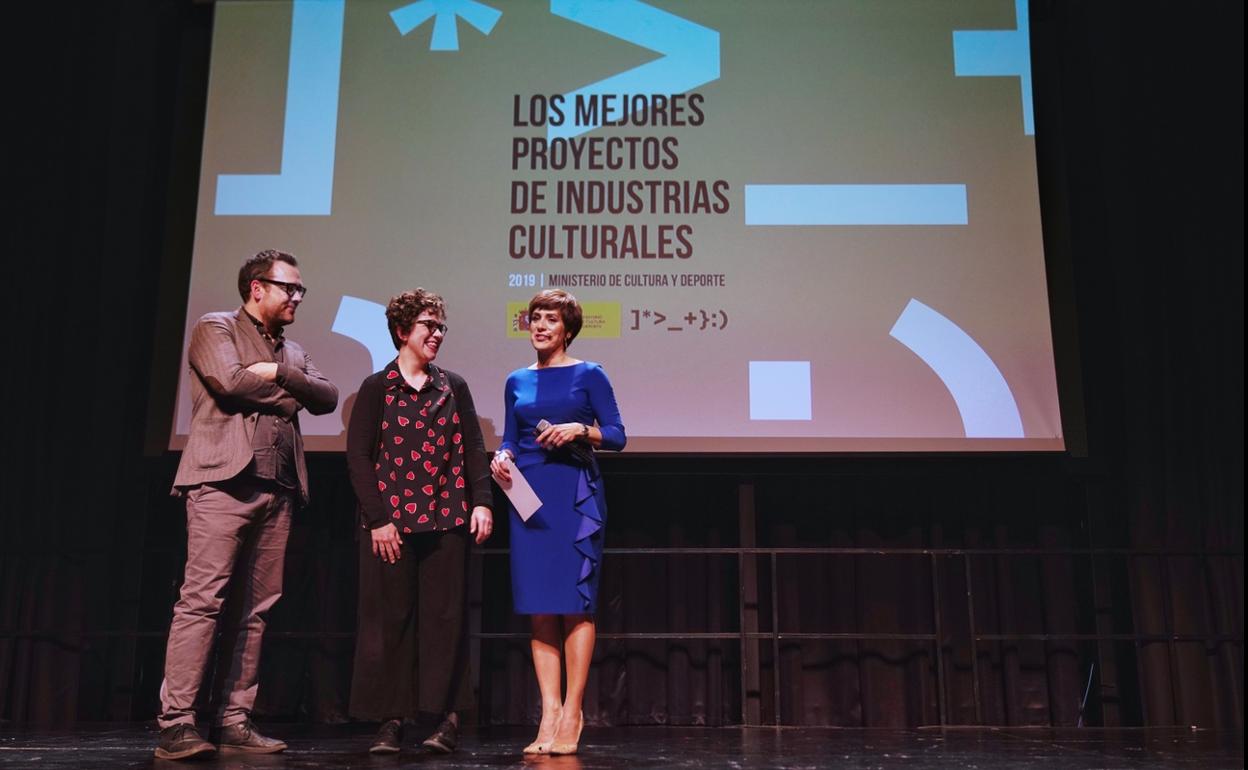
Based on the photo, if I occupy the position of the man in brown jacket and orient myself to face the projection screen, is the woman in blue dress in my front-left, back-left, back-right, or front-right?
front-right

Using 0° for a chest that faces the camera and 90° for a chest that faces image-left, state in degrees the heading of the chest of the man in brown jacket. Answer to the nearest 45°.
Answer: approximately 315°

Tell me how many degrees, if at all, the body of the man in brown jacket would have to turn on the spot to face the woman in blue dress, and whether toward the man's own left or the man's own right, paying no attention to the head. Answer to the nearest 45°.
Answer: approximately 45° to the man's own left

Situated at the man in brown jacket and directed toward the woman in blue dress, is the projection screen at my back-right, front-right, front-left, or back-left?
front-left

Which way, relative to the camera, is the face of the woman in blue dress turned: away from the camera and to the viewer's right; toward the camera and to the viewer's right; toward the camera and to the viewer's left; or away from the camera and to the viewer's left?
toward the camera and to the viewer's left

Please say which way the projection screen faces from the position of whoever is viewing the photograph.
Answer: facing the viewer

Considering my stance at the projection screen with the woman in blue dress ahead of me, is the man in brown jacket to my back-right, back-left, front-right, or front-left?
front-right

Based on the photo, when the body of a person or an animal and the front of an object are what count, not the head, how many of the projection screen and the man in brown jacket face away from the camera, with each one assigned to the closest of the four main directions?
0

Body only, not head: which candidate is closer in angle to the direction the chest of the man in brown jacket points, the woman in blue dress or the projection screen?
the woman in blue dress
